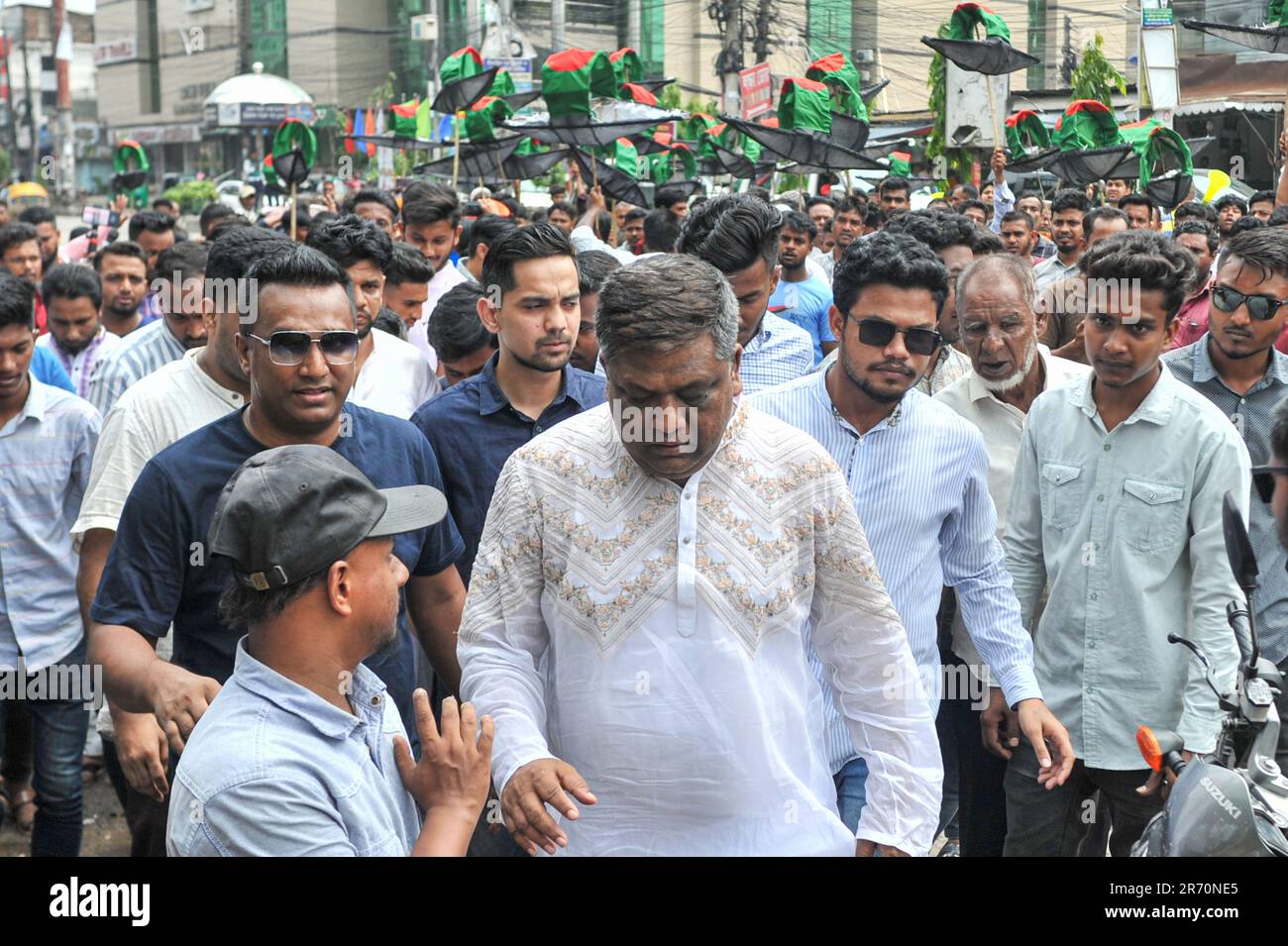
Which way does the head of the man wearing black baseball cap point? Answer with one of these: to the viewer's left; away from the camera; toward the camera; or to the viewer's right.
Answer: to the viewer's right

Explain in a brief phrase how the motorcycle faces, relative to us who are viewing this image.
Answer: facing the viewer and to the left of the viewer

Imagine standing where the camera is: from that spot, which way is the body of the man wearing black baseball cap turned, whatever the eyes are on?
to the viewer's right

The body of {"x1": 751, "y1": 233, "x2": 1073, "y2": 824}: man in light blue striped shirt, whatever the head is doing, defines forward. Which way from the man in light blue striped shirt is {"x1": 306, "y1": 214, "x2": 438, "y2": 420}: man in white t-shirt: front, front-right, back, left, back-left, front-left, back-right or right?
back-right

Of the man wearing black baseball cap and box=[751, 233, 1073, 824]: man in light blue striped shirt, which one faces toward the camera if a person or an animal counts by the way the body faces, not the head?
the man in light blue striped shirt

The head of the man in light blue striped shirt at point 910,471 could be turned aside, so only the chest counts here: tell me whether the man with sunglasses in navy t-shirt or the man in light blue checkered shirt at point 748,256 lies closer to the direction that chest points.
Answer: the man with sunglasses in navy t-shirt

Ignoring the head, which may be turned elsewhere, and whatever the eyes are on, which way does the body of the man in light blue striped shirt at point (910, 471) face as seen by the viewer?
toward the camera

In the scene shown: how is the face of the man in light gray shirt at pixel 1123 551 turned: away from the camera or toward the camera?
toward the camera

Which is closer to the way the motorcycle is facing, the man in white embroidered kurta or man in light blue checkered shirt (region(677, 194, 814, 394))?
the man in white embroidered kurta

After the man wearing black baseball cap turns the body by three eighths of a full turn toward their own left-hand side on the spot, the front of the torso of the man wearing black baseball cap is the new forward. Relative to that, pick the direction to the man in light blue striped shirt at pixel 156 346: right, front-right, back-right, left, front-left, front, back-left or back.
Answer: front-right

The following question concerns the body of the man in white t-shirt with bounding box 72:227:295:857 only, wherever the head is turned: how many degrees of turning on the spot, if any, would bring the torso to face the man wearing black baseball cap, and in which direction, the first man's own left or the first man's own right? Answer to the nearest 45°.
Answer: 0° — they already face them

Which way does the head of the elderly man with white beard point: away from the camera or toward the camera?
toward the camera

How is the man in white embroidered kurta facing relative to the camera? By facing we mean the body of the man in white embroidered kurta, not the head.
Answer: toward the camera

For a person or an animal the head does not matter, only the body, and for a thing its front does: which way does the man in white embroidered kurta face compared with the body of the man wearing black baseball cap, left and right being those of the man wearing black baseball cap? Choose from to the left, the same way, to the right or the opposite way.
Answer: to the right

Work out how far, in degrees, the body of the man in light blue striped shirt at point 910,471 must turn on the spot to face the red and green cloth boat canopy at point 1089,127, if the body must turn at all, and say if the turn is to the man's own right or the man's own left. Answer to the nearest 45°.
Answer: approximately 180°
